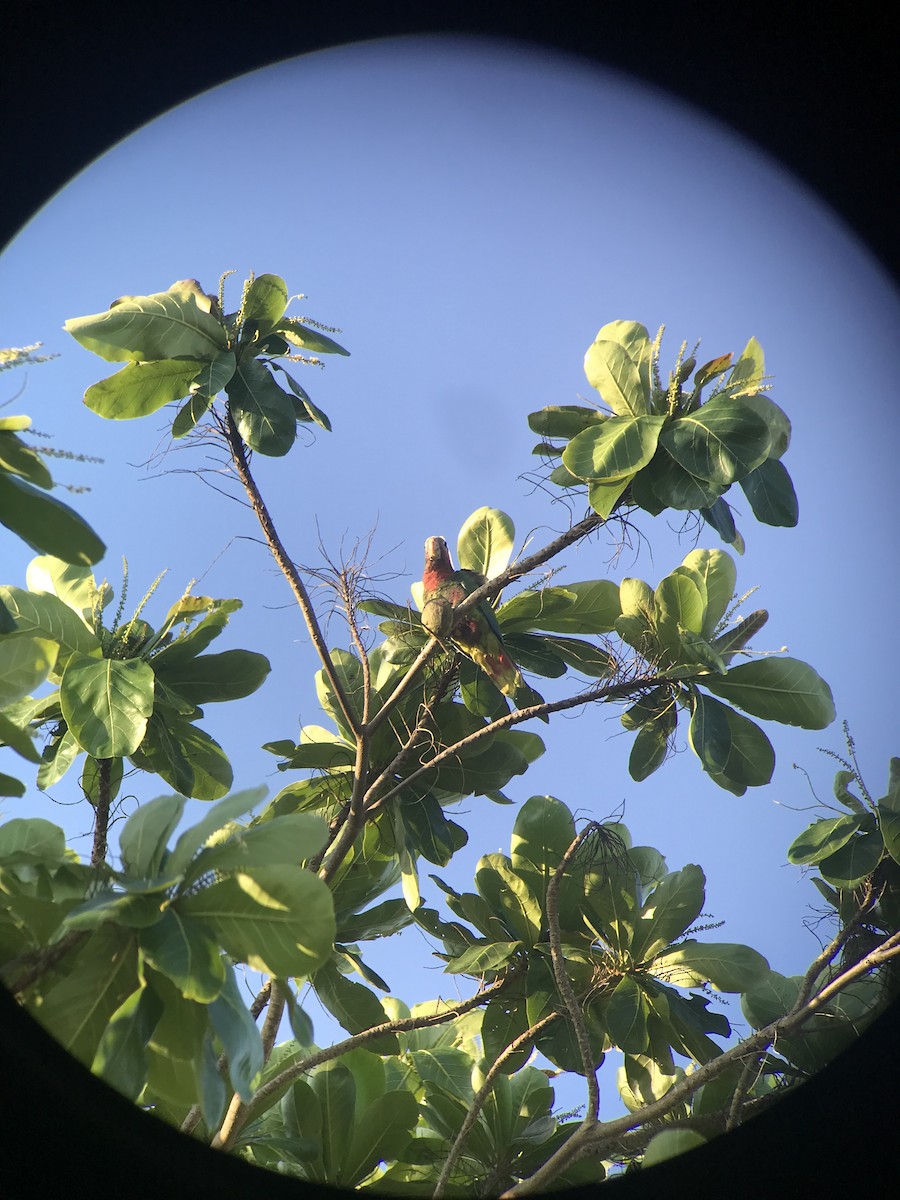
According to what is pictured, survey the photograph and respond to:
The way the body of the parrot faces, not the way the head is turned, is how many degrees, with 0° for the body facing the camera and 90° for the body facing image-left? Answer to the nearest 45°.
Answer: approximately 90°
